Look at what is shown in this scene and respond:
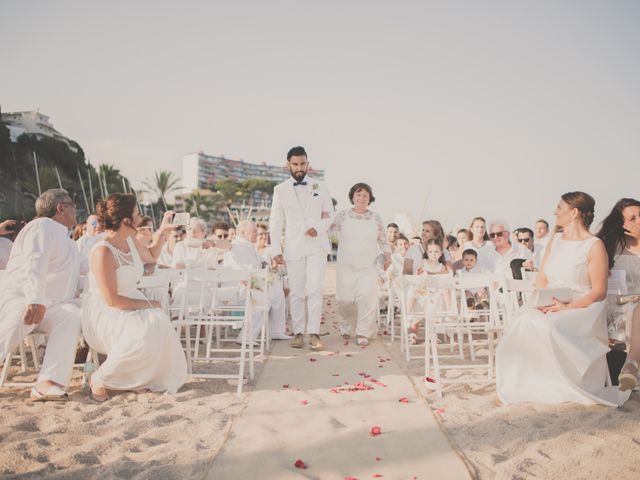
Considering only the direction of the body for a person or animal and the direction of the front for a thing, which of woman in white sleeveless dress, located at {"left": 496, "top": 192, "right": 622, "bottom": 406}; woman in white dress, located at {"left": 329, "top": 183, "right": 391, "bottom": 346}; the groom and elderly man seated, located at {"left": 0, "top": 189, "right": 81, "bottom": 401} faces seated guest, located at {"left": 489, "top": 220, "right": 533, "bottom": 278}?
the elderly man seated

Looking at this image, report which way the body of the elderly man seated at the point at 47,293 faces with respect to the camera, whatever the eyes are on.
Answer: to the viewer's right

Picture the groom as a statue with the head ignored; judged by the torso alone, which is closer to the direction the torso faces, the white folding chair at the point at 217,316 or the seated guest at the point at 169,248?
the white folding chair

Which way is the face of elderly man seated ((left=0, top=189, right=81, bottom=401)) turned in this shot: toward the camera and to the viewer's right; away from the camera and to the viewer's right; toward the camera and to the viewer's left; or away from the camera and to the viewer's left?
away from the camera and to the viewer's right

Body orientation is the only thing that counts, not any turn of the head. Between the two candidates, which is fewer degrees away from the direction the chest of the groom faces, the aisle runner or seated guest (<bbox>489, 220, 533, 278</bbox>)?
the aisle runner

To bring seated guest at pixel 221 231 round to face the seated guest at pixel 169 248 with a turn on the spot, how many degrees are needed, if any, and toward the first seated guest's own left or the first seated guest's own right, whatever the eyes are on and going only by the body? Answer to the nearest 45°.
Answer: approximately 135° to the first seated guest's own right

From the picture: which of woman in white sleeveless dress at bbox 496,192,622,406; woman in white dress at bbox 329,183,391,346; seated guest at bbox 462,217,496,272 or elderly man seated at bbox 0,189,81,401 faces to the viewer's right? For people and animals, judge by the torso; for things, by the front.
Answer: the elderly man seated

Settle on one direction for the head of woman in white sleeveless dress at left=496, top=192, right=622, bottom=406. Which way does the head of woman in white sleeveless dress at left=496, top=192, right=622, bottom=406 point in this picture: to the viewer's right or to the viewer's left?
to the viewer's left

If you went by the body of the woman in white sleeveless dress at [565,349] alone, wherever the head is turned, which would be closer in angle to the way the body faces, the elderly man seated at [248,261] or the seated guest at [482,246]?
the elderly man seated

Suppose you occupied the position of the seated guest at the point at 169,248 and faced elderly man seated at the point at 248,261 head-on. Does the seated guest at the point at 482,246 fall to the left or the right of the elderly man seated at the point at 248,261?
left
